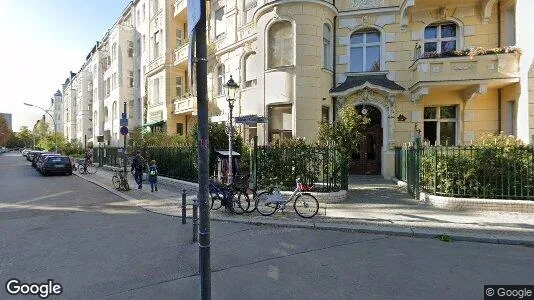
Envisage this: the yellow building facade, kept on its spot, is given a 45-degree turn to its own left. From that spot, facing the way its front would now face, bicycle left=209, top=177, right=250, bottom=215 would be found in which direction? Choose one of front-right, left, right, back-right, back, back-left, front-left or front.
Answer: right

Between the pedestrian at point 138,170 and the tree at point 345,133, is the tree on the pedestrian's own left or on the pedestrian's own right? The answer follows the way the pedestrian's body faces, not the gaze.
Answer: on the pedestrian's own right

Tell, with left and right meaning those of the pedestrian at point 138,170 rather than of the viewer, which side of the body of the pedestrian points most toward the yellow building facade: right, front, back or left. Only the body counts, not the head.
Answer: right

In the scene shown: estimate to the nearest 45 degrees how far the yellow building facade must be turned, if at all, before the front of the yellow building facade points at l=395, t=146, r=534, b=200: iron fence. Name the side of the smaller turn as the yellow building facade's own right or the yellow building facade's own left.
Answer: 0° — it already faces it

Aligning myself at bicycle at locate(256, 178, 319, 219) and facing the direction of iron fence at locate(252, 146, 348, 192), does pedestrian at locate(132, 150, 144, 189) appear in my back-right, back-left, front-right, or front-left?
front-left

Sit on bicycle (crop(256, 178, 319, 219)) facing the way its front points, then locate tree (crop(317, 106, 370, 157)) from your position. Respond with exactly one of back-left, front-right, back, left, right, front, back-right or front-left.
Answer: front-left

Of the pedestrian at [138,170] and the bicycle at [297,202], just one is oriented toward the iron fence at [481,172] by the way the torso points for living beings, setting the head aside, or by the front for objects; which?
the bicycle

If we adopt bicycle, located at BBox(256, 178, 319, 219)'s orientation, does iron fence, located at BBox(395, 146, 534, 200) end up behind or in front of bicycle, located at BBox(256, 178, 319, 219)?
in front

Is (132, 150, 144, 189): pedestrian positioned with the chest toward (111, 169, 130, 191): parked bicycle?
no

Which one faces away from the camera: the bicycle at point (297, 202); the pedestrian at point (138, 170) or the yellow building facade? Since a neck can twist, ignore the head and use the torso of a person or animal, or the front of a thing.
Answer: the pedestrian

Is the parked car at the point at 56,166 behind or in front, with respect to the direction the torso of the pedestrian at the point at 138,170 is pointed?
in front

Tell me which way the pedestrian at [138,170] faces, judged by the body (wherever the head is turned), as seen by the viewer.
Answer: away from the camera

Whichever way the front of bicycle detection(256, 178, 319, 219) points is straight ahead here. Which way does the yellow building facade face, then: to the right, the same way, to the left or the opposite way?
to the right

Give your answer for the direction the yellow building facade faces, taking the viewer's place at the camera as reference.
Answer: facing the viewer

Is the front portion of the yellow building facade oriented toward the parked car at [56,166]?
no

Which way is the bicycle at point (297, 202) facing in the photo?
to the viewer's right

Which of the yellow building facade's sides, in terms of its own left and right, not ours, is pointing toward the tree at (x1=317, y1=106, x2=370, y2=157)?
front
